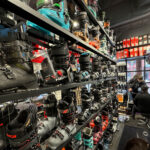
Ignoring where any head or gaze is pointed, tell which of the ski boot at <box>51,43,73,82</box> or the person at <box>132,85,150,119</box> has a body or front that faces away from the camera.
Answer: the person

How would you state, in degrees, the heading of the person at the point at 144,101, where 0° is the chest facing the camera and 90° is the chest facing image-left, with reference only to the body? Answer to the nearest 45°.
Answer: approximately 180°

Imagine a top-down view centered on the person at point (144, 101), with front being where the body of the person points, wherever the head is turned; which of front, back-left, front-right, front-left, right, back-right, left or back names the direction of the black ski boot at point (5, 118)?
back

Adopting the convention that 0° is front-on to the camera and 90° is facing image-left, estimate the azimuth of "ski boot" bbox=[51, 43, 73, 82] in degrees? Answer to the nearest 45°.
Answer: approximately 315°

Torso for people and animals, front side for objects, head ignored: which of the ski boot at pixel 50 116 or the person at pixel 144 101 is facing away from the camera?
the person
